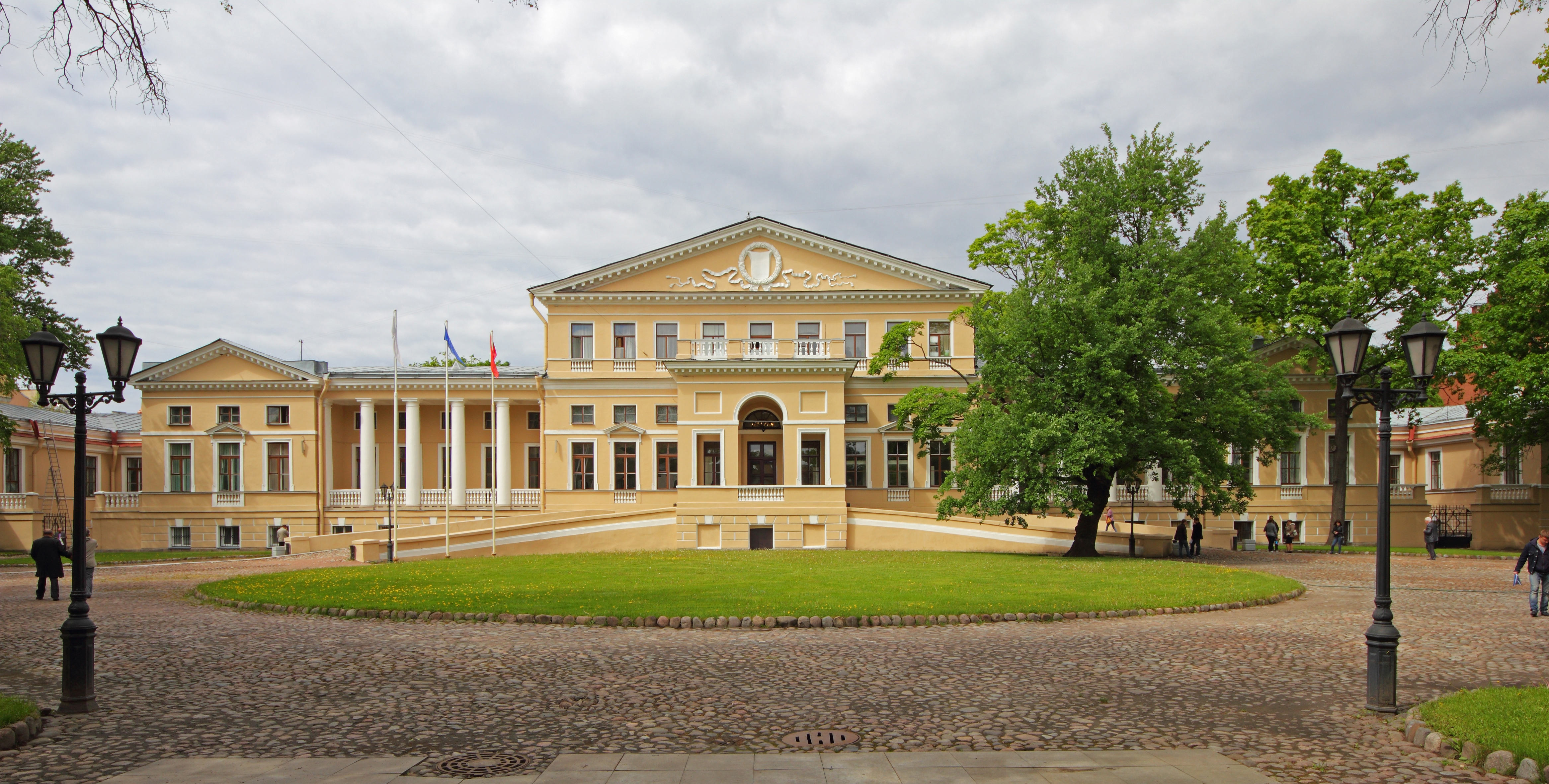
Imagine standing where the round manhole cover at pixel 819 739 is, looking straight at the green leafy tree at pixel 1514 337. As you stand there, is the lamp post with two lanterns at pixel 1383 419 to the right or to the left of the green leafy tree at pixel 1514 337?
right

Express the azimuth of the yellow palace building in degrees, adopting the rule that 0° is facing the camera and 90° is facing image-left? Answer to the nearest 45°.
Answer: approximately 0°

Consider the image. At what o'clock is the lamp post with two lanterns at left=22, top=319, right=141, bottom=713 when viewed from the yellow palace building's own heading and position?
The lamp post with two lanterns is roughly at 12 o'clock from the yellow palace building.

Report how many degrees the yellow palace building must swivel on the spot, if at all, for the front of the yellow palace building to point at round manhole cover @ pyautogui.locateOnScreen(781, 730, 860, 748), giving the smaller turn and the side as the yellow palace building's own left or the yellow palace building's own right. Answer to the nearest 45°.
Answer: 0° — it already faces it

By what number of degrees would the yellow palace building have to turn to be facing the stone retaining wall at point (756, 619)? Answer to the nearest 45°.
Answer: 0° — it already faces it

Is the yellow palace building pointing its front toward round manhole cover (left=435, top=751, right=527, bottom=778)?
yes
